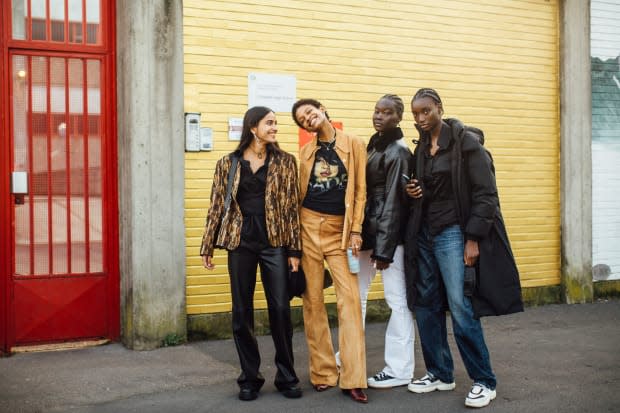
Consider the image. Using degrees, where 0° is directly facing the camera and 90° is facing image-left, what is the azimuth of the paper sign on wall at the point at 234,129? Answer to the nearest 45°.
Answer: approximately 0°

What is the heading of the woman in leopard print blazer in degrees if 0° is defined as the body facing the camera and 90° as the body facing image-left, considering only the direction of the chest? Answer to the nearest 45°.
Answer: approximately 0°

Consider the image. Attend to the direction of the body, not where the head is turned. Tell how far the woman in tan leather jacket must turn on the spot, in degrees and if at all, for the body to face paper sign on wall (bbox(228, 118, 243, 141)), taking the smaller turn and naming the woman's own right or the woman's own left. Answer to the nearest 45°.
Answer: approximately 135° to the woman's own right

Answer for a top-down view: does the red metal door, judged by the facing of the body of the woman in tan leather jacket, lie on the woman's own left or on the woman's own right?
on the woman's own right

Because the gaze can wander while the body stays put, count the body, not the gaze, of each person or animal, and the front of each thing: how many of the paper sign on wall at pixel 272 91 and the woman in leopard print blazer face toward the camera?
2

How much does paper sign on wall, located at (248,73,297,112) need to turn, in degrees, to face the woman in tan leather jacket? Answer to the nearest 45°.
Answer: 0° — it already faces them

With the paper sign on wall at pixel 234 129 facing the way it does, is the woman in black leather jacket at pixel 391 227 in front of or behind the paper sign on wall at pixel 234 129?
in front

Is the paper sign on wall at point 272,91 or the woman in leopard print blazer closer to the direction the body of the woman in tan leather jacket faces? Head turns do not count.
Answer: the woman in leopard print blazer

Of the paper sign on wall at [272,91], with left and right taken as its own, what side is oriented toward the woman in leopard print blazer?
front
